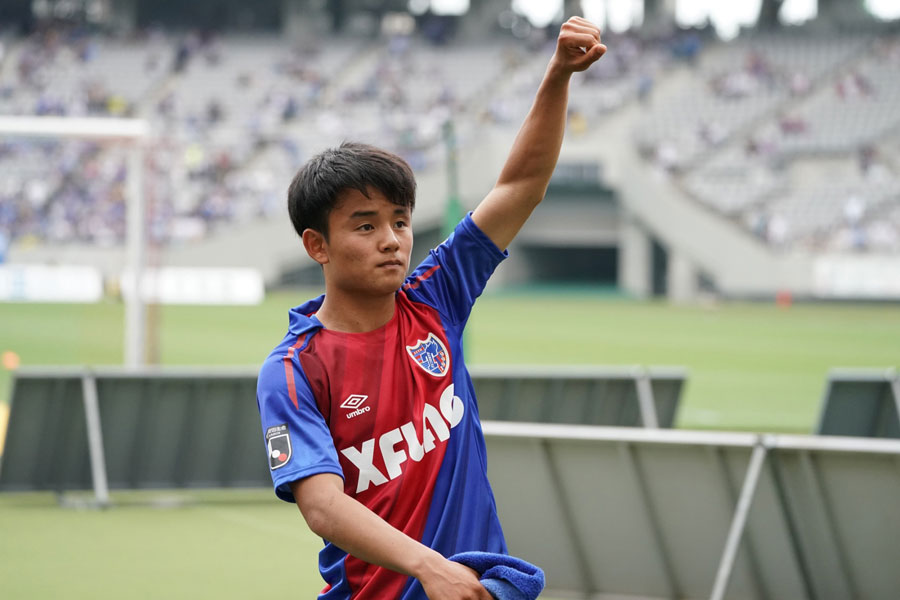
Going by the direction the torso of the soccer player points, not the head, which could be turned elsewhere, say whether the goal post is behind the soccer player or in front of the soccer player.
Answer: behind

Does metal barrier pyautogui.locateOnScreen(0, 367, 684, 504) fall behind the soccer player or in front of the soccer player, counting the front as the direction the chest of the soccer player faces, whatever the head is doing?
behind

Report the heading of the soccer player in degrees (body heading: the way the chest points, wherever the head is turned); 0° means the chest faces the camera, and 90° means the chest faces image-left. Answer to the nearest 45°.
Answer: approximately 315°
